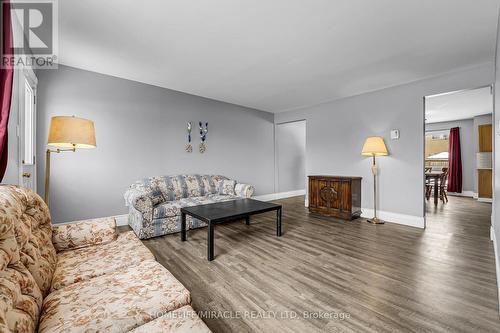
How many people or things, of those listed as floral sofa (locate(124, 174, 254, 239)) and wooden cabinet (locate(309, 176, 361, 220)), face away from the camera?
0

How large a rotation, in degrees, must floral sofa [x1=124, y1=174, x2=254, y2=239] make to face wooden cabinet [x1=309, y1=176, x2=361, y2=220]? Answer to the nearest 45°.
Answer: approximately 45° to its left

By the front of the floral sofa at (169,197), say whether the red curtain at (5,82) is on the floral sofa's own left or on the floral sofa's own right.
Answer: on the floral sofa's own right

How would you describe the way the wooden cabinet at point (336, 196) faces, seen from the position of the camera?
facing the viewer and to the left of the viewer

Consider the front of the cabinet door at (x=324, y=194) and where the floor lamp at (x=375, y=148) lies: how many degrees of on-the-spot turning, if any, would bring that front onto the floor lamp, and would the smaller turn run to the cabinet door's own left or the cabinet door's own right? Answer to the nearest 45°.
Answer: approximately 135° to the cabinet door's own left

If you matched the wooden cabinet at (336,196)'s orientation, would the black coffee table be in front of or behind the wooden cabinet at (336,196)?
in front

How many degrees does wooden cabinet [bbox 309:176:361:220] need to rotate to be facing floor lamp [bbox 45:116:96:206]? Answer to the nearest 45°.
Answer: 0° — it already faces it

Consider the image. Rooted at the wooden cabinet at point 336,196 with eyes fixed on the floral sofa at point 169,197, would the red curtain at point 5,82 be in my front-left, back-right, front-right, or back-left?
front-left

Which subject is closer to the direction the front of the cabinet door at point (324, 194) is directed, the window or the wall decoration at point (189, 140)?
the wall decoration

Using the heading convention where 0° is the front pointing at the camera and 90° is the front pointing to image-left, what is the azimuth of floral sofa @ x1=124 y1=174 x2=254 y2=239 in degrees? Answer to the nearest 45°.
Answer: approximately 315°

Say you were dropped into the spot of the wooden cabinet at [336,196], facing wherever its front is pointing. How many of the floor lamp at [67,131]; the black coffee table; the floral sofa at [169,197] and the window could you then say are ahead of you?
3

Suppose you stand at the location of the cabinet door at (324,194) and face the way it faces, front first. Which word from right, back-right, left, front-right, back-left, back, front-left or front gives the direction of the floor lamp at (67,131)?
front

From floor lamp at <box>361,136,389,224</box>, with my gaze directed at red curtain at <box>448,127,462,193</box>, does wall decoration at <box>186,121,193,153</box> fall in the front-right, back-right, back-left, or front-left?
back-left

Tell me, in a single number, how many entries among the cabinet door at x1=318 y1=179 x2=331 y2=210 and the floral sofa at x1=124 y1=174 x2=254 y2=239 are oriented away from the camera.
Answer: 0

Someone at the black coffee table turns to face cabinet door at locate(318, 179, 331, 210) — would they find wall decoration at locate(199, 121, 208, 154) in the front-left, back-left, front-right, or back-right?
front-left

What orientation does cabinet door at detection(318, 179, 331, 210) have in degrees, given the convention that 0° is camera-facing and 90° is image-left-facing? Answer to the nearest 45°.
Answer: approximately 45°

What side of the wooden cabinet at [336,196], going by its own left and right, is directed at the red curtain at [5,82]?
front

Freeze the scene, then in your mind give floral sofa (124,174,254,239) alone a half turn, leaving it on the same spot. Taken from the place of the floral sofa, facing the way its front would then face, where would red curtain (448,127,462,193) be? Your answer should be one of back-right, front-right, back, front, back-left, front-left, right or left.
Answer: back-right
